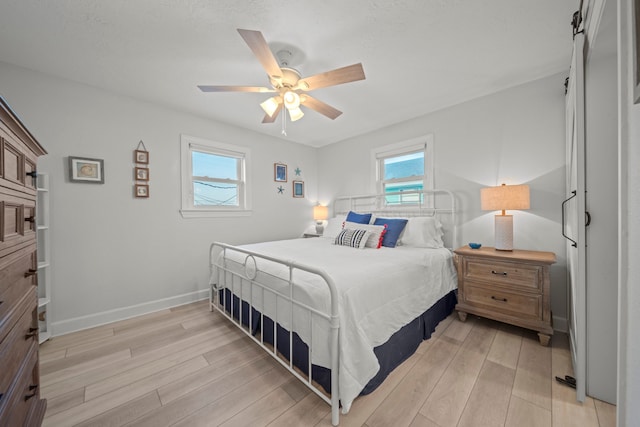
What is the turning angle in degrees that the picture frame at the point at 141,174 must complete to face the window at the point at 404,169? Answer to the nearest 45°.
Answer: approximately 45° to its left

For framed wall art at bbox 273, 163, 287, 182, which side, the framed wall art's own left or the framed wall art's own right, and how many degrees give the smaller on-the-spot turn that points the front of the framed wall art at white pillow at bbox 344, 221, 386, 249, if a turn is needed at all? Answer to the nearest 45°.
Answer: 0° — it already faces it

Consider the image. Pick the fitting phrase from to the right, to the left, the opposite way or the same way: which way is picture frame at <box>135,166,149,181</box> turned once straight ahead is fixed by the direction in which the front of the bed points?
to the left

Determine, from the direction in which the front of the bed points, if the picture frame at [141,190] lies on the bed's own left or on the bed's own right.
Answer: on the bed's own right

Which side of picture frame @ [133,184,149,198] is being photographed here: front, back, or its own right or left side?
front

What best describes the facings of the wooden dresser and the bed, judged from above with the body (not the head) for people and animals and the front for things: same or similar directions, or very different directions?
very different directions

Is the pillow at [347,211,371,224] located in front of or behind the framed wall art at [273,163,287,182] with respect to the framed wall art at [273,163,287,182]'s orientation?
in front

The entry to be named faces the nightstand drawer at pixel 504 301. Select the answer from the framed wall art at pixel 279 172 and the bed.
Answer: the framed wall art

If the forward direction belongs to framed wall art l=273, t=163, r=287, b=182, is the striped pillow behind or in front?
in front

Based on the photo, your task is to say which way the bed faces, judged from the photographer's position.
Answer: facing the viewer and to the left of the viewer

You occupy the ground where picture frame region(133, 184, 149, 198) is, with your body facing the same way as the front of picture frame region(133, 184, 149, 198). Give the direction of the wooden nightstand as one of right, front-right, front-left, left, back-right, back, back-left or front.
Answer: front-left

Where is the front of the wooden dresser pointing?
to the viewer's right
